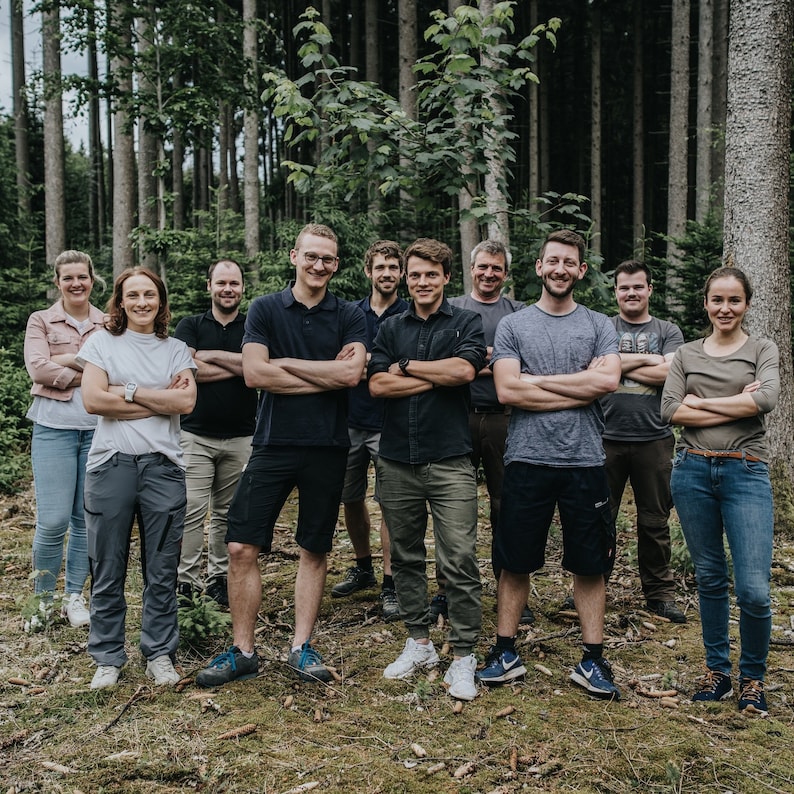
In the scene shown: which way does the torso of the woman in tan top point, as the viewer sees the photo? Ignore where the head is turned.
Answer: toward the camera

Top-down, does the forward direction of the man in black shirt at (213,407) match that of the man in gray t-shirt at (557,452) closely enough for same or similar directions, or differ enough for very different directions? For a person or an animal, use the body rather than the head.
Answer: same or similar directions

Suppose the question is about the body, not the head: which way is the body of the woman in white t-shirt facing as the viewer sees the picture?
toward the camera

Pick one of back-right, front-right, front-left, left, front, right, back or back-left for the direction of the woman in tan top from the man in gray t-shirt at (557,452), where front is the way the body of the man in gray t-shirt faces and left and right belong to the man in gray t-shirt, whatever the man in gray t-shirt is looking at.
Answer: left

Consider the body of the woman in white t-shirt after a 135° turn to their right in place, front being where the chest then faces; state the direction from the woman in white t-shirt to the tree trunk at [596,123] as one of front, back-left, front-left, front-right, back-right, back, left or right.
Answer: right

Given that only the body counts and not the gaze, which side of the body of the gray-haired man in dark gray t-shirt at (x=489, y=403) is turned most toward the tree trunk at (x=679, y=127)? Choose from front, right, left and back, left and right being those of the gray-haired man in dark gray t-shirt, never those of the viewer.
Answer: back

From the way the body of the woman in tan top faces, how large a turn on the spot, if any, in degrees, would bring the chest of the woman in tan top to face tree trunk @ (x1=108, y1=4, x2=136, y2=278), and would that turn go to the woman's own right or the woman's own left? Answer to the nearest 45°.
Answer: approximately 135° to the woman's own right

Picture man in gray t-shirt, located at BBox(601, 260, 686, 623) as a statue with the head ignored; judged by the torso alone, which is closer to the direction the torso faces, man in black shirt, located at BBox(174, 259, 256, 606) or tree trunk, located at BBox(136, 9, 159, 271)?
the man in black shirt

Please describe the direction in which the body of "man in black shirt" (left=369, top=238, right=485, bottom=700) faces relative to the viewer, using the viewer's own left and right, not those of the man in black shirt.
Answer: facing the viewer

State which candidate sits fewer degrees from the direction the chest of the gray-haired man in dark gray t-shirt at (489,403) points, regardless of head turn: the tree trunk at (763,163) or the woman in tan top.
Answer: the woman in tan top

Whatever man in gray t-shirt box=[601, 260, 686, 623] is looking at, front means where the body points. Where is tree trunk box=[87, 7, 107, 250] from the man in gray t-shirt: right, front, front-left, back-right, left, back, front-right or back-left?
back-right

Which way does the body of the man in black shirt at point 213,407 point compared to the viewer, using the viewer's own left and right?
facing the viewer

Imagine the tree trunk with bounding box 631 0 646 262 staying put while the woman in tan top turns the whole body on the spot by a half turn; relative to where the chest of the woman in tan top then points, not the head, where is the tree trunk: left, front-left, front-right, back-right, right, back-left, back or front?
front

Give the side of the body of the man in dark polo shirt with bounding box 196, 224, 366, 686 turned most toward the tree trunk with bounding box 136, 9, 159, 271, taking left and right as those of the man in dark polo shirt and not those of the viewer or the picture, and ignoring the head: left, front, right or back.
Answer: back

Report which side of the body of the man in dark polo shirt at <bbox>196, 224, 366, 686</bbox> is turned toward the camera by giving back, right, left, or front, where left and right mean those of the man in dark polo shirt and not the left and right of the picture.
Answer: front
